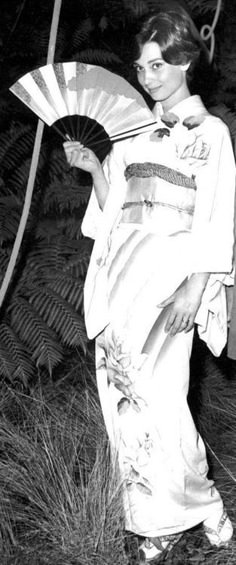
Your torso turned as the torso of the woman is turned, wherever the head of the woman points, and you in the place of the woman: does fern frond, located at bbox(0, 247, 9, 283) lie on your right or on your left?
on your right

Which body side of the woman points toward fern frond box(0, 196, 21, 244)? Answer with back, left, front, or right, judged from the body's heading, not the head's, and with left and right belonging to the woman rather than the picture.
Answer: right

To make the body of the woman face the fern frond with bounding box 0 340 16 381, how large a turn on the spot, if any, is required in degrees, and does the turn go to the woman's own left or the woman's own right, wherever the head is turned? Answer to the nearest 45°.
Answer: approximately 90° to the woman's own right

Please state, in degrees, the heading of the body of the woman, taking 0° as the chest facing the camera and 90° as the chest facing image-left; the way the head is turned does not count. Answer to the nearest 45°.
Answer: approximately 45°
